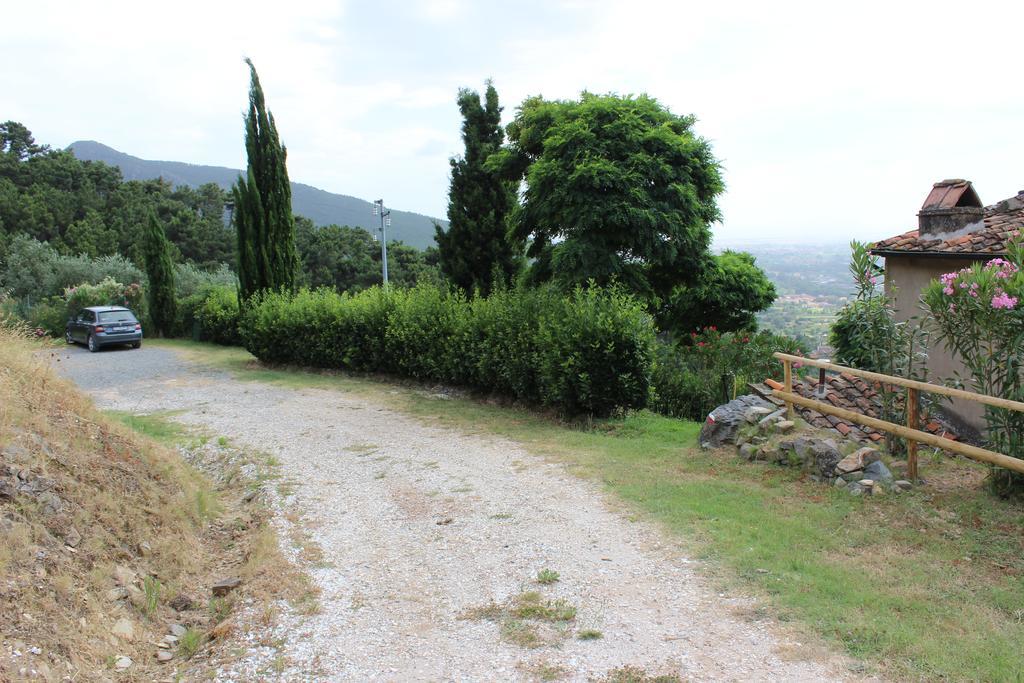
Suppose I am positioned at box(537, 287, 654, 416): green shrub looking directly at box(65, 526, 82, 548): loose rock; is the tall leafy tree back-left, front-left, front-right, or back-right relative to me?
back-right

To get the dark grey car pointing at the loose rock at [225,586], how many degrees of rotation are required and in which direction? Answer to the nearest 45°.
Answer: approximately 135° to its left

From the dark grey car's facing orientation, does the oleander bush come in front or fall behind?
behind

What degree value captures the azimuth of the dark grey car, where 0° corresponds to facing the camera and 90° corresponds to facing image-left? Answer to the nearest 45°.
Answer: approximately 135°

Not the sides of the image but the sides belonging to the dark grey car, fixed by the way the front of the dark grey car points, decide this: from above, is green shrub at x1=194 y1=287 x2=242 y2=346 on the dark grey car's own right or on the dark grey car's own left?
on the dark grey car's own right

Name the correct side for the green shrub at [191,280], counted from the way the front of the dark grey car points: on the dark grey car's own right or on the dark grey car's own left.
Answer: on the dark grey car's own right

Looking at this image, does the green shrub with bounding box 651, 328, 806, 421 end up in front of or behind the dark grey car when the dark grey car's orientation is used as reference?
behind

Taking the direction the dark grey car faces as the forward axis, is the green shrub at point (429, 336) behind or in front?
behind

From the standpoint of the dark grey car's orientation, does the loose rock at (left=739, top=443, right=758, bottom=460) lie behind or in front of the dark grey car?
behind

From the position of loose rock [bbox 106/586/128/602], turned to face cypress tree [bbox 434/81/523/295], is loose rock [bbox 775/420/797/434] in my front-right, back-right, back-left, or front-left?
front-right

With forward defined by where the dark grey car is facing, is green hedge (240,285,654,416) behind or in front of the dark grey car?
behind
